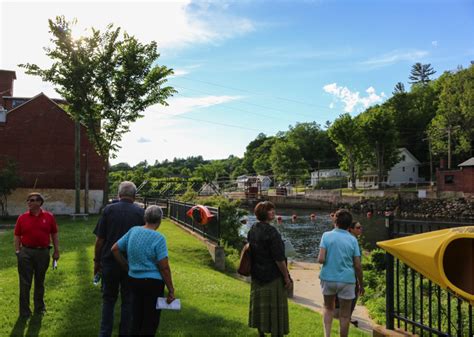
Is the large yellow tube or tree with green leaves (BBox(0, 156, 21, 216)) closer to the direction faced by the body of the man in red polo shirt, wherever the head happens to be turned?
the large yellow tube

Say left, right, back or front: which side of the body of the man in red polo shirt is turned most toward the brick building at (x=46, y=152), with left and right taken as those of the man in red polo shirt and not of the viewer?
back

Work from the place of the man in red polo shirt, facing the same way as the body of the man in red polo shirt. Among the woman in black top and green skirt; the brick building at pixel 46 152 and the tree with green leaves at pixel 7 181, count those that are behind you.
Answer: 2

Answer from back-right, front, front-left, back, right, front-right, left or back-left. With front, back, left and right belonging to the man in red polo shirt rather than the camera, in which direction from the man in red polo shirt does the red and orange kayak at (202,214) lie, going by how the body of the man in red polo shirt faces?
back-left

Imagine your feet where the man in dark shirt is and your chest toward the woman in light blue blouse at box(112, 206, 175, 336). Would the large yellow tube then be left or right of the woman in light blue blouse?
left

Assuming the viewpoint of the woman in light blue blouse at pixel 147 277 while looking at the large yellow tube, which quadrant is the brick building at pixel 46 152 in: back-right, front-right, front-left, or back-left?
back-left

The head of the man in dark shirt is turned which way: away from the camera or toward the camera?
away from the camera

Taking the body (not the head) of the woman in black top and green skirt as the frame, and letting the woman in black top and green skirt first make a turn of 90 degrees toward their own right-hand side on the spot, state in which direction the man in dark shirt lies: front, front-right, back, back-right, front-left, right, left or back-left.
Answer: back-right

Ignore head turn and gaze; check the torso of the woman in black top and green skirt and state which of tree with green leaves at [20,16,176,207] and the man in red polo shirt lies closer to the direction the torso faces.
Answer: the tree with green leaves

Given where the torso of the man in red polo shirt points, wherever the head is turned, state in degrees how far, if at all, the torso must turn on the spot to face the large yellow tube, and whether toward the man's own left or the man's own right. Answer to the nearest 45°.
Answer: approximately 45° to the man's own left

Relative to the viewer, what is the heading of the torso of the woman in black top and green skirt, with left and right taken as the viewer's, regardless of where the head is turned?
facing away from the viewer and to the right of the viewer

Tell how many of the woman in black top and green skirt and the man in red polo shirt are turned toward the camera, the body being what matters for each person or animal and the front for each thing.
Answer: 1

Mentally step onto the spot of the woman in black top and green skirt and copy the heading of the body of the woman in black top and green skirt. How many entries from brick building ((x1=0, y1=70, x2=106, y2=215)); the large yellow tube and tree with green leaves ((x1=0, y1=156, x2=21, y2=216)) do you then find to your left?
2

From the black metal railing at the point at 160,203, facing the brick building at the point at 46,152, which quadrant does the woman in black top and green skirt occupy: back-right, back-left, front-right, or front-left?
back-left

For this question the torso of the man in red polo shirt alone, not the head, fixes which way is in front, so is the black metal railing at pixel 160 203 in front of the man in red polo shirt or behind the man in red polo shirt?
behind
